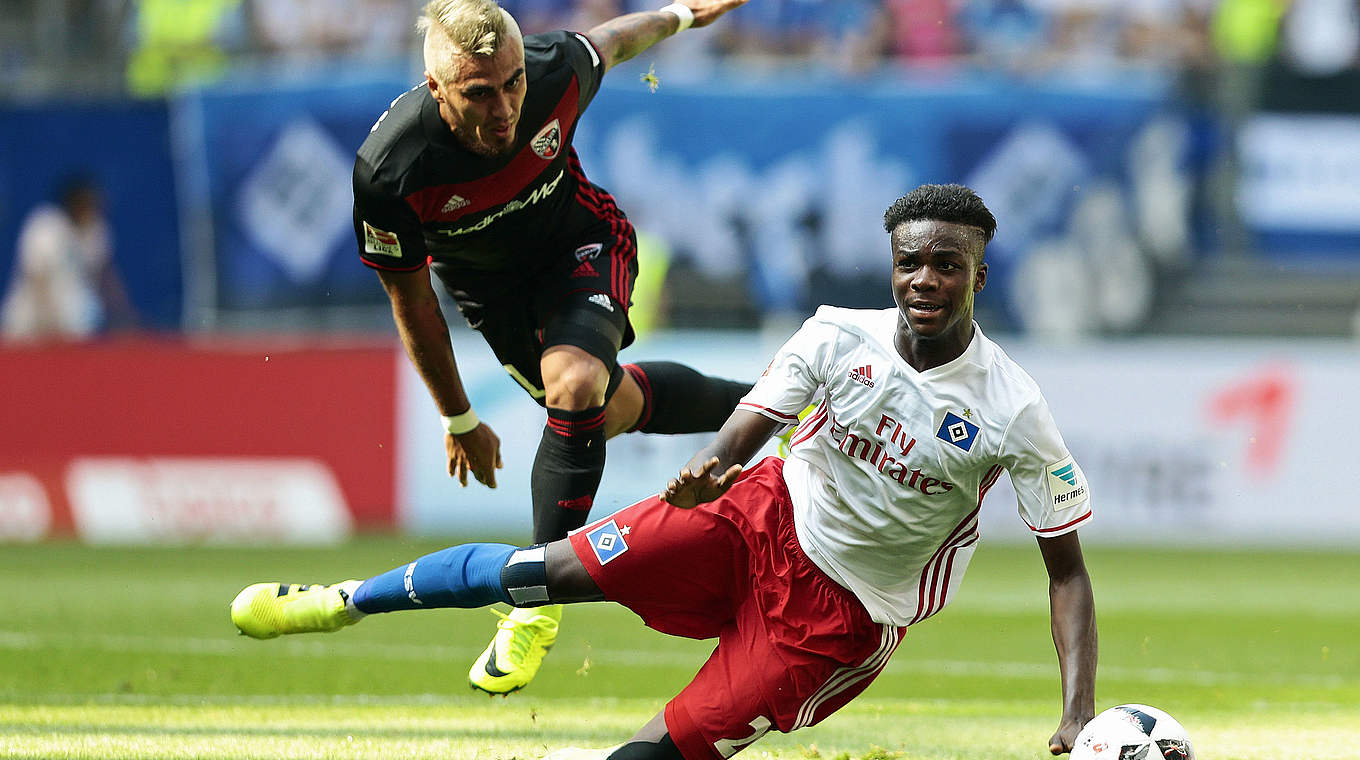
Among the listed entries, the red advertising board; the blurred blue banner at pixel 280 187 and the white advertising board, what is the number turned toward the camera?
3

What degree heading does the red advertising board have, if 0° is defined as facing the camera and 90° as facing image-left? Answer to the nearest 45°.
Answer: approximately 0°

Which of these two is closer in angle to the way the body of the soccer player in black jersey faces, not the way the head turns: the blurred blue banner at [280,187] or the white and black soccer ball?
the white and black soccer ball

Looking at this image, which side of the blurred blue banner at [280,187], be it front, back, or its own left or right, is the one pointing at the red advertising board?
front

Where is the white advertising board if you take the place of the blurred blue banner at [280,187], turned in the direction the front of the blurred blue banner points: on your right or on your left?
on your left

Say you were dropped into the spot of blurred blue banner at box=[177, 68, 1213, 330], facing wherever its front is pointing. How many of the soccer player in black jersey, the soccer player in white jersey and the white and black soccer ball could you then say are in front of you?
3

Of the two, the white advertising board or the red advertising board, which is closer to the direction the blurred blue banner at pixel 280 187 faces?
the red advertising board

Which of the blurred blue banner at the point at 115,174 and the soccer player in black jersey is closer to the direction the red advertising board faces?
the soccer player in black jersey

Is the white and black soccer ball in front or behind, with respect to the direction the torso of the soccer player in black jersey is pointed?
in front

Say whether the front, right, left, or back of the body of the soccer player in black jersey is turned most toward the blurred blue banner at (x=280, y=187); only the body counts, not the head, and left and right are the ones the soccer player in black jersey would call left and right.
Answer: back

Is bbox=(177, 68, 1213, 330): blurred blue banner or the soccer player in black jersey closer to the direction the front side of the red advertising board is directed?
the soccer player in black jersey
